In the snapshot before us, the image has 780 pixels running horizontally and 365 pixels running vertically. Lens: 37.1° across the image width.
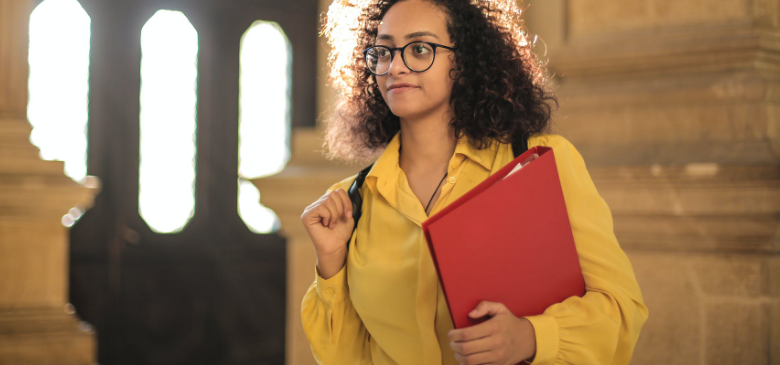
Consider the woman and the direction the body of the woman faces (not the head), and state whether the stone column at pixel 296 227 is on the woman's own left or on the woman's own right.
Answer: on the woman's own right

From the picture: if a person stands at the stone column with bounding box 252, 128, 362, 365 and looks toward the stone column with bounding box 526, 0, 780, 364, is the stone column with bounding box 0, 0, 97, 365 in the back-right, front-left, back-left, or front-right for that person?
back-right

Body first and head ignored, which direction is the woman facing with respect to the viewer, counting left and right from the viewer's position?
facing the viewer and to the left of the viewer

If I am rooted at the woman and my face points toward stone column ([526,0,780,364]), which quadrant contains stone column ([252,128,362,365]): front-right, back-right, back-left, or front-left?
front-left

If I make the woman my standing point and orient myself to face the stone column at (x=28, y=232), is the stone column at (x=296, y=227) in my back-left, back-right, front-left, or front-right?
front-right

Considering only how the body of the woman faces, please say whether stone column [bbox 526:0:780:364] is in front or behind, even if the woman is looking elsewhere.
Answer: behind

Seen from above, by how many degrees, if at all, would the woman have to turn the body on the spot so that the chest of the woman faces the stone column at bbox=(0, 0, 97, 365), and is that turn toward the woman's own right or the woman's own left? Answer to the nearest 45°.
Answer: approximately 90° to the woman's own right

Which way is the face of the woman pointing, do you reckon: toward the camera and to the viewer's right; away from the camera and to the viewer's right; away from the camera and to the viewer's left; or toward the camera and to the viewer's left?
toward the camera and to the viewer's left
